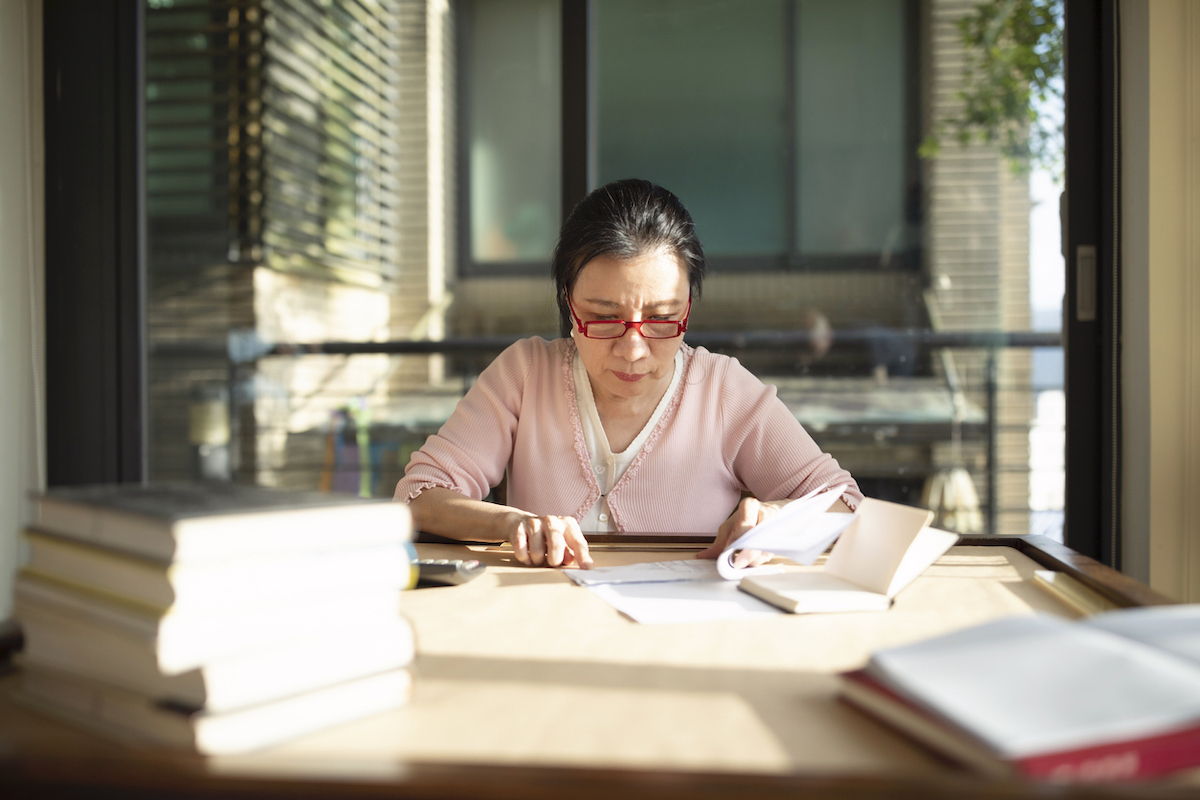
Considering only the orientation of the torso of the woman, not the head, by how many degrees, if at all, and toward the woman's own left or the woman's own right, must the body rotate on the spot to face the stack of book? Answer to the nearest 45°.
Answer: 0° — they already face it

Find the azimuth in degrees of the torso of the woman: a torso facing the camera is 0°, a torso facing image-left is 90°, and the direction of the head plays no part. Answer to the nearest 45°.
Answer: approximately 0°

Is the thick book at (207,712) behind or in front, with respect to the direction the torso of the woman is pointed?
in front

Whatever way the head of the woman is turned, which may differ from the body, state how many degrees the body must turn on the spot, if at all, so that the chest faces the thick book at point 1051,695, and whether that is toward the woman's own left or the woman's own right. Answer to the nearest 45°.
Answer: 0° — they already face it

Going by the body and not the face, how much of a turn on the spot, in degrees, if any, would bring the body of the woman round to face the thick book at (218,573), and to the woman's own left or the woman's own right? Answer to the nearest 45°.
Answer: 0° — they already face it

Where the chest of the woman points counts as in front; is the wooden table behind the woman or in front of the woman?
in front

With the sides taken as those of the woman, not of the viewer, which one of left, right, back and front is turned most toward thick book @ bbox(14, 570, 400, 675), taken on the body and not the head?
front

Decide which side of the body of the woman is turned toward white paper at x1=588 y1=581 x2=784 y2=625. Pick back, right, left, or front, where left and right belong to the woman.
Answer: front
